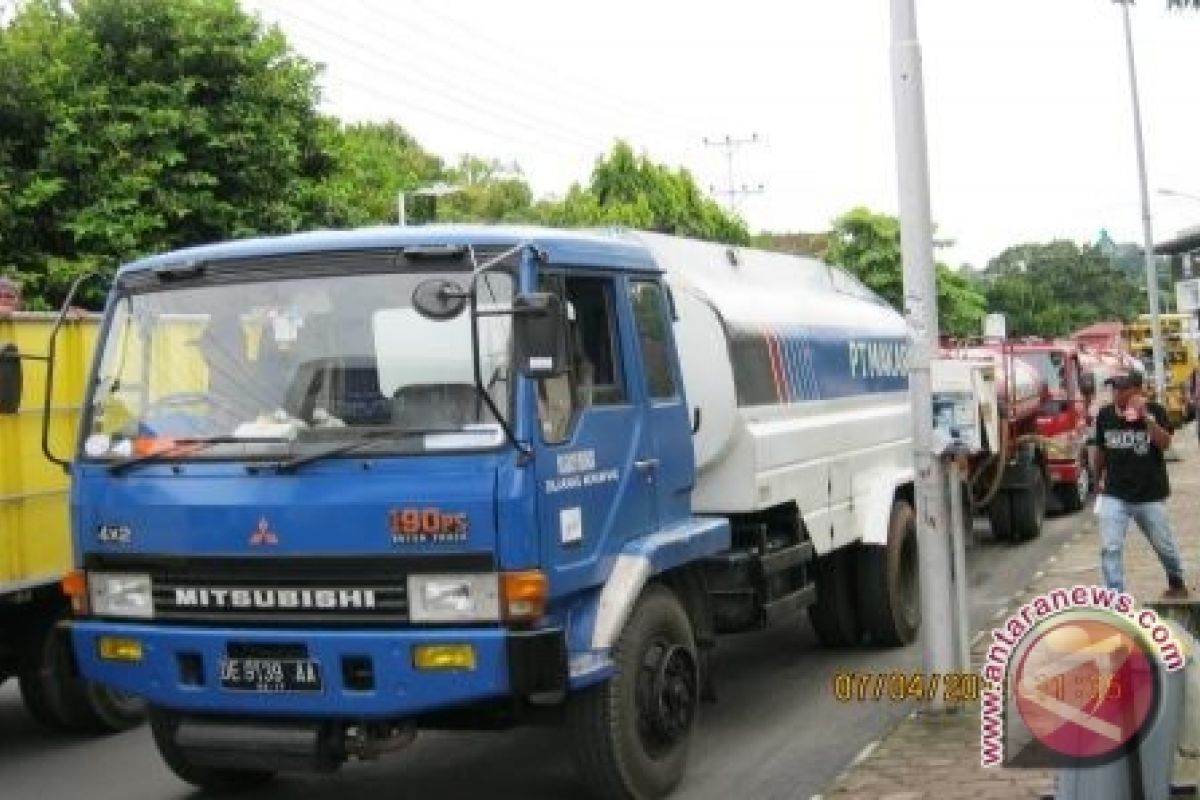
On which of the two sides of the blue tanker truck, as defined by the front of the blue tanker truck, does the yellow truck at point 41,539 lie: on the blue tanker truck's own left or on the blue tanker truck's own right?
on the blue tanker truck's own right

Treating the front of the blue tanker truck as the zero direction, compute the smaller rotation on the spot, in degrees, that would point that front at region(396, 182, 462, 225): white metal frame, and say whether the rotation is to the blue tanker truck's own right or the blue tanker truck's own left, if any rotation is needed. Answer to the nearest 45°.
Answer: approximately 135° to the blue tanker truck's own right

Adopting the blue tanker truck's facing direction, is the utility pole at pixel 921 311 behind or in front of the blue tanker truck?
behind

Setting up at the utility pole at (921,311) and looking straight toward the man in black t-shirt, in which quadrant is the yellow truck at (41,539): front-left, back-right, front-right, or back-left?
back-left

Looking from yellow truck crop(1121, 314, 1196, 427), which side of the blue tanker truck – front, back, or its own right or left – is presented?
back

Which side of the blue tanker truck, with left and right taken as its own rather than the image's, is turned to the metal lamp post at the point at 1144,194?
back

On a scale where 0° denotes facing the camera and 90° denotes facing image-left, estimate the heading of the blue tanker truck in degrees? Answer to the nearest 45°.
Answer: approximately 45°

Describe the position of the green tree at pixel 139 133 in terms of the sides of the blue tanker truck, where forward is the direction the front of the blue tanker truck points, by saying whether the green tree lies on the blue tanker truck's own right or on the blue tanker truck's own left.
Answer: on the blue tanker truck's own right

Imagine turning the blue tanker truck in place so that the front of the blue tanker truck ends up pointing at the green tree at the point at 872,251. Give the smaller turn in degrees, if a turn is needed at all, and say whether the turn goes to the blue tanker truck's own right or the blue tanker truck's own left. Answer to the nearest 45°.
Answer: approximately 135° to the blue tanker truck's own right
